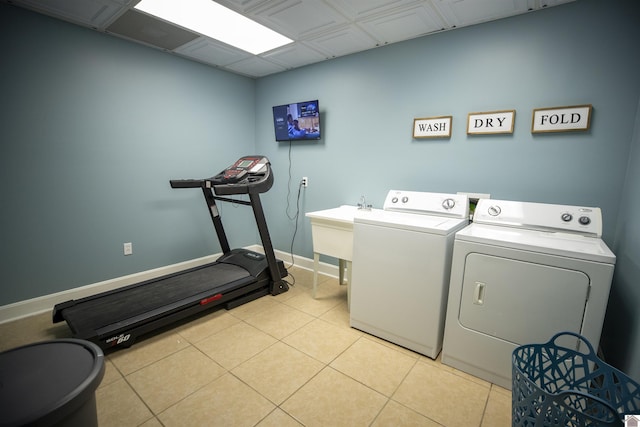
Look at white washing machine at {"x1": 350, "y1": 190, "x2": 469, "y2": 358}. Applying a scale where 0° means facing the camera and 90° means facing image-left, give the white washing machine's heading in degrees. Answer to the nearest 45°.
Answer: approximately 45°

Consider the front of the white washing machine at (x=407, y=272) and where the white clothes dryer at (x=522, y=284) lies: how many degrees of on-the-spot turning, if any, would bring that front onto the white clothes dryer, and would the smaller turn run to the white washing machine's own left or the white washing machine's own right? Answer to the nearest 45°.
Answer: approximately 135° to the white washing machine's own left

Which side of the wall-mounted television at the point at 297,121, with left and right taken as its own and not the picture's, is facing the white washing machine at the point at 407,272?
left

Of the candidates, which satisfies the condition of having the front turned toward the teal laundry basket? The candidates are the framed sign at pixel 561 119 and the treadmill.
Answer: the framed sign

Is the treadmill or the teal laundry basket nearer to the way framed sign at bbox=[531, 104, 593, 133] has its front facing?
the teal laundry basket

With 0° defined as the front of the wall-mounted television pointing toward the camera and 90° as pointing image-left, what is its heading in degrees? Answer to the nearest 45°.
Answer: approximately 45°

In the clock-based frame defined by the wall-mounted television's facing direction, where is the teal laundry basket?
The teal laundry basket is roughly at 10 o'clock from the wall-mounted television.

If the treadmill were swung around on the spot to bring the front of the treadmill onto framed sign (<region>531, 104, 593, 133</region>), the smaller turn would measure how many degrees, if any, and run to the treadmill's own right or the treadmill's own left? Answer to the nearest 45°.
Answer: approximately 90° to the treadmill's own right

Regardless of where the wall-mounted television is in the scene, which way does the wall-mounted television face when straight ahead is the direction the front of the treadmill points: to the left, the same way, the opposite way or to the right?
the opposite way

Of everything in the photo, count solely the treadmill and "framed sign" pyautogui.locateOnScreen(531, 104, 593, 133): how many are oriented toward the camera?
1

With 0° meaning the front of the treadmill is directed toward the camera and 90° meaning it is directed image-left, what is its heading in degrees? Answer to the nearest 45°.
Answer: approximately 225°

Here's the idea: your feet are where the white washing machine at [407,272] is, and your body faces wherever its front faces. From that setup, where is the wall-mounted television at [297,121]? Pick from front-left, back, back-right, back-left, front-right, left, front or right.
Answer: right
